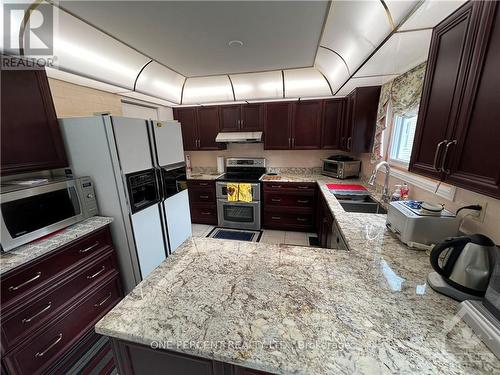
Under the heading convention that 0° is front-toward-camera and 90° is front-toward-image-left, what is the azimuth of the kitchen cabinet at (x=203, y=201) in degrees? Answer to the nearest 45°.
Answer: approximately 0°

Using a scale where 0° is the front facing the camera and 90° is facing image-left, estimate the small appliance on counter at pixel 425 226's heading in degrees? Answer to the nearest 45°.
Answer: approximately 45°

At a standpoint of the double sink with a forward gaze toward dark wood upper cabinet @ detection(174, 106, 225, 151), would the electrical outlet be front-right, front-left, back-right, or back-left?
back-left

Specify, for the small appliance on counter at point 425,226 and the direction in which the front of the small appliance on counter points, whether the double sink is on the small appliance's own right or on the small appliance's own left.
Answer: on the small appliance's own right

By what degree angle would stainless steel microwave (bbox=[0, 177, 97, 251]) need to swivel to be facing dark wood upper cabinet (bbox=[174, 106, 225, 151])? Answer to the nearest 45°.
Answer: approximately 90° to its left

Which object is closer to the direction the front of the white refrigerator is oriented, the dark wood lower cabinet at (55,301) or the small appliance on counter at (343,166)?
the small appliance on counter

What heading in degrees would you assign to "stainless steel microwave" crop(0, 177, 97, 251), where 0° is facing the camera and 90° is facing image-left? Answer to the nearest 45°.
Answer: approximately 315°

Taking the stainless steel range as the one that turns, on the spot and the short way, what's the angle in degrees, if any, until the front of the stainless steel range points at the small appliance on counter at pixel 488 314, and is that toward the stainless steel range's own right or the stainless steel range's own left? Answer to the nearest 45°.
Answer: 0° — it already faces it

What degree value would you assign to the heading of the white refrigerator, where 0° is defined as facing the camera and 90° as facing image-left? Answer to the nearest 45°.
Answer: approximately 315°

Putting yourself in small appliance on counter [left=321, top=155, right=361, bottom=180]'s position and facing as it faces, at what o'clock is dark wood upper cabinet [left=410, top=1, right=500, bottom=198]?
The dark wood upper cabinet is roughly at 10 o'clock from the small appliance on counter.

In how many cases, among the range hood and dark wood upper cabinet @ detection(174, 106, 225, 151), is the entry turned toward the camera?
2

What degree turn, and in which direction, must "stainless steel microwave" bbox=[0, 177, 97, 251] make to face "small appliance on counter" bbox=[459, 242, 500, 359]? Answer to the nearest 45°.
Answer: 0° — it already faces it
